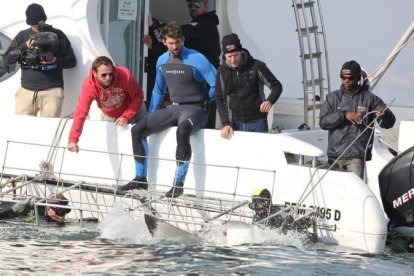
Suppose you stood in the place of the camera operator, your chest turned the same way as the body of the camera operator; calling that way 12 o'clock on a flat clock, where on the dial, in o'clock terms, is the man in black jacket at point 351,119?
The man in black jacket is roughly at 10 o'clock from the camera operator.

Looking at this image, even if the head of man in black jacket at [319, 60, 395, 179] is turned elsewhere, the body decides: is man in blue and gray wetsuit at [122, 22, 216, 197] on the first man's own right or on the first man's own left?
on the first man's own right

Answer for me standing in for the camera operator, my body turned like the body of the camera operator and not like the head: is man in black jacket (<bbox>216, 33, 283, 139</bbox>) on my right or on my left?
on my left

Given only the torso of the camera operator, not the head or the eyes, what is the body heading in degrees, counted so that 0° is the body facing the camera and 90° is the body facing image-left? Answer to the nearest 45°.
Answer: approximately 0°

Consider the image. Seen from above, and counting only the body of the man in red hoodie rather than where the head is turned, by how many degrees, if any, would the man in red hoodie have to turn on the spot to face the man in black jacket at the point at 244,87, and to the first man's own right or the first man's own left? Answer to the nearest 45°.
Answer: approximately 90° to the first man's own left

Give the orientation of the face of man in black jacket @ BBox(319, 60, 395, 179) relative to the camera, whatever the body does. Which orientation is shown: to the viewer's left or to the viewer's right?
to the viewer's left

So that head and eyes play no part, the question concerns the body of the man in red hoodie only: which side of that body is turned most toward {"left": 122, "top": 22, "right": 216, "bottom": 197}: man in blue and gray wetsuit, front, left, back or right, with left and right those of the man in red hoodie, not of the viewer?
left

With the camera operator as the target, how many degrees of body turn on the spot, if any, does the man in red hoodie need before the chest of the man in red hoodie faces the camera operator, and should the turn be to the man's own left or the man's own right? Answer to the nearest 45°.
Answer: approximately 135° to the man's own right

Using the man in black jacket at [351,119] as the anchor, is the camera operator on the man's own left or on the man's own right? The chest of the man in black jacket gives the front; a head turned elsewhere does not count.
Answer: on the man's own right

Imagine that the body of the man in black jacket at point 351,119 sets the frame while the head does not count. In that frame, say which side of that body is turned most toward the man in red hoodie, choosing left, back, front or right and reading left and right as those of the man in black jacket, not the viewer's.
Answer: right
